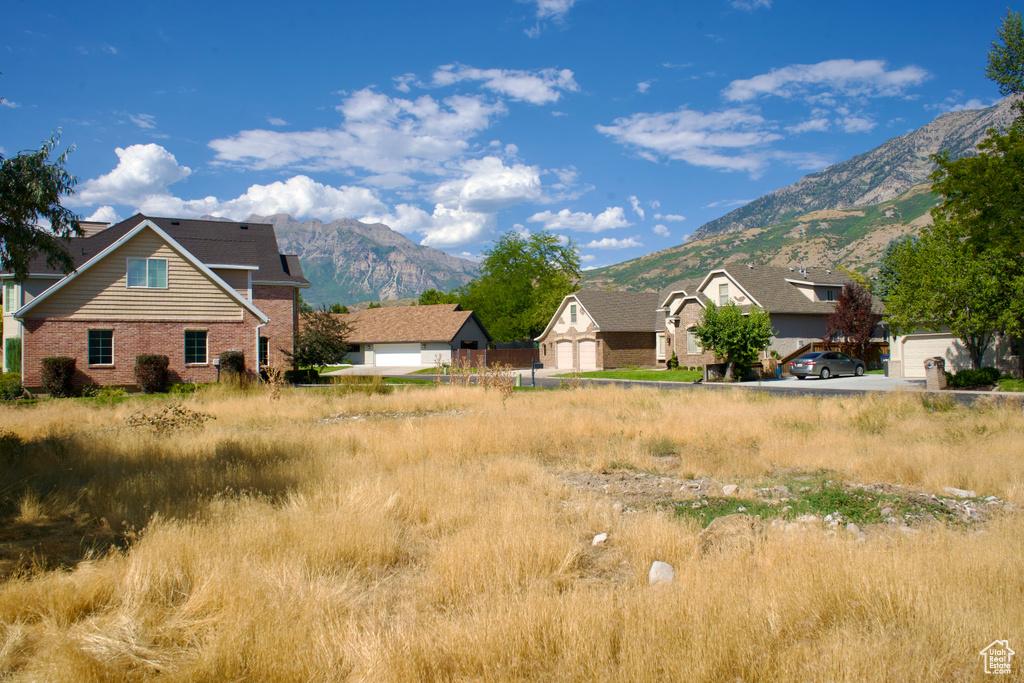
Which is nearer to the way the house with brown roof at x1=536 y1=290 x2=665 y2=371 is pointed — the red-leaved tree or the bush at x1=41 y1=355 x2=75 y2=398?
the bush

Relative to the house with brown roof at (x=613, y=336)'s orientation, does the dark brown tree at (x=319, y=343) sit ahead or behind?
ahead

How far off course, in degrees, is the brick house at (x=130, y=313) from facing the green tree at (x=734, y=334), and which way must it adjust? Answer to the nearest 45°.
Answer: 0° — it already faces it

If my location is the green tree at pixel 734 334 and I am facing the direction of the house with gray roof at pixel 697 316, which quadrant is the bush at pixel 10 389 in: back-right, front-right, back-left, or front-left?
back-left

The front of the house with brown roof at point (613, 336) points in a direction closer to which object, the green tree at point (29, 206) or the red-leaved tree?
the green tree

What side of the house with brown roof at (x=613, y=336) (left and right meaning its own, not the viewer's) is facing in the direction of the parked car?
left

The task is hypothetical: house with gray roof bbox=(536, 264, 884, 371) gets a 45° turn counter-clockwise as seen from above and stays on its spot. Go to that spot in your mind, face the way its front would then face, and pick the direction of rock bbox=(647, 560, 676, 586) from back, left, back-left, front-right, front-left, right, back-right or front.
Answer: front

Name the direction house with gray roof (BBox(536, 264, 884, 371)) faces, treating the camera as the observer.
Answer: facing the viewer and to the left of the viewer

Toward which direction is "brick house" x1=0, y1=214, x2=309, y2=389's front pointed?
to the viewer's right

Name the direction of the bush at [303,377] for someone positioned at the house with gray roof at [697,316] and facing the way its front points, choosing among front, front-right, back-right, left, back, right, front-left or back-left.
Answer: front
